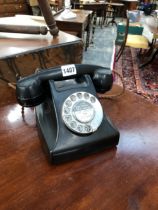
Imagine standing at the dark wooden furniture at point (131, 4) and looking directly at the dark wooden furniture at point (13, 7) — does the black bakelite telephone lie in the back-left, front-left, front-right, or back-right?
front-left

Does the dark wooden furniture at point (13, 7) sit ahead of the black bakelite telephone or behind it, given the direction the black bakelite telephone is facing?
behind

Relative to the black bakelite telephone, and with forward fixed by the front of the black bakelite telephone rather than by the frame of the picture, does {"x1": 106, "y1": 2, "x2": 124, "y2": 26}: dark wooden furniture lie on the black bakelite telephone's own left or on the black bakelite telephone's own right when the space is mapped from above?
on the black bakelite telephone's own left

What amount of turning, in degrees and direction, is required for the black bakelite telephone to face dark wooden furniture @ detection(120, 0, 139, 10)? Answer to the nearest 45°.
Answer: approximately 135° to its left
